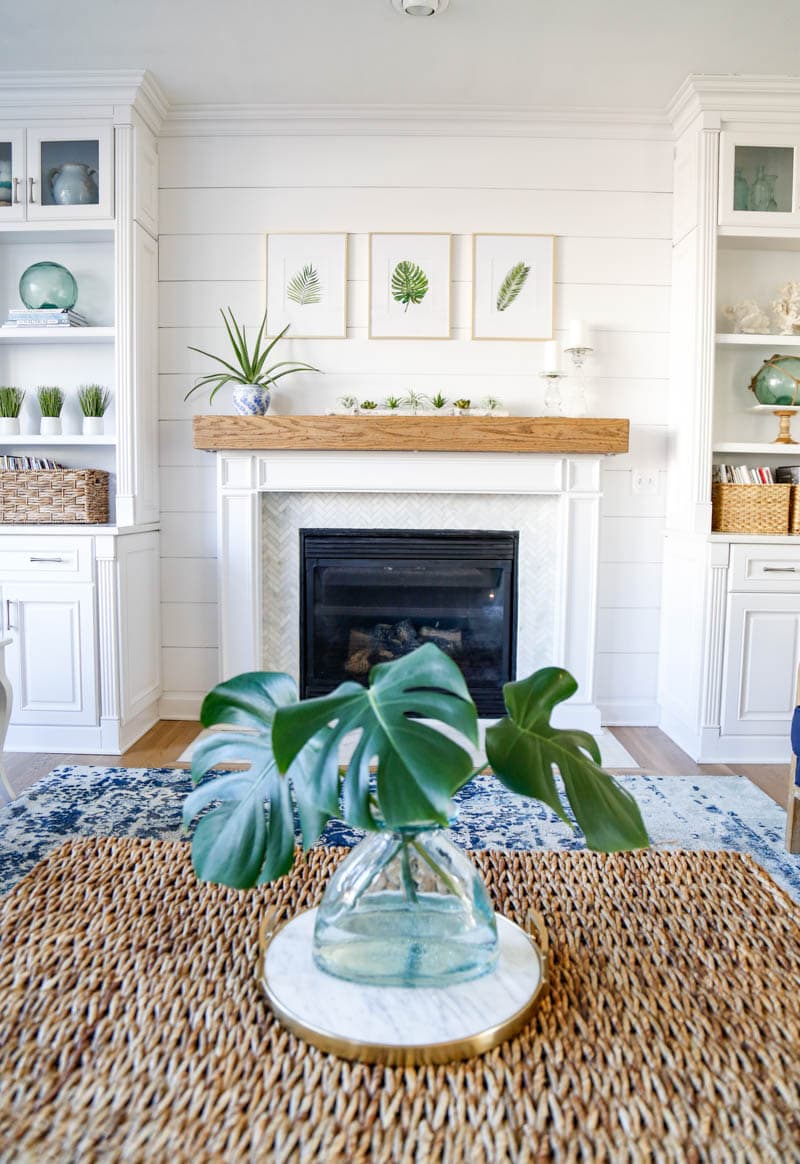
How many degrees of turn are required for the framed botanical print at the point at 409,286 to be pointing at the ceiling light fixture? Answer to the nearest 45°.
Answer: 0° — it already faces it

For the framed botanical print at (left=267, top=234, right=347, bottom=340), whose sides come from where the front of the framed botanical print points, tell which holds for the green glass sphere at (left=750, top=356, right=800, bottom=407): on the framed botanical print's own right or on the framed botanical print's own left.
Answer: on the framed botanical print's own left

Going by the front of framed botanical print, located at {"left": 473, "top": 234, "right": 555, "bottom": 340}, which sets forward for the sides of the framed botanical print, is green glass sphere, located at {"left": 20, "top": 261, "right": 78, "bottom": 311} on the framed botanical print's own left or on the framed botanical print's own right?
on the framed botanical print's own right

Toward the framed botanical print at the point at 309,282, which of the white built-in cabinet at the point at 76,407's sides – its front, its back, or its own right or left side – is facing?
left

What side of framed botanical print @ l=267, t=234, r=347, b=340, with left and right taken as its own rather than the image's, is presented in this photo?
front

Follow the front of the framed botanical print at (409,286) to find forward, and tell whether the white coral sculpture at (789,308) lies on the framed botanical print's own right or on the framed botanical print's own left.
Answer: on the framed botanical print's own left

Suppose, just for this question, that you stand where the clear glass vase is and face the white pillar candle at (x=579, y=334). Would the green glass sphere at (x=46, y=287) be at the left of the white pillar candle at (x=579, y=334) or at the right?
left

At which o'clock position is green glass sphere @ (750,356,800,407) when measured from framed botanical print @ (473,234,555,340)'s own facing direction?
The green glass sphere is roughly at 9 o'clock from the framed botanical print.

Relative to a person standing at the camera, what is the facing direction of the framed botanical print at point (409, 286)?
facing the viewer

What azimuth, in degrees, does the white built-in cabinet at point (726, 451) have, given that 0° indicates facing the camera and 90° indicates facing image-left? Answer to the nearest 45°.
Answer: approximately 0°

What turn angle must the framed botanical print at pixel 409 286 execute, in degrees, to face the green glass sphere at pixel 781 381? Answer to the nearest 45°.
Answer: approximately 90° to its left

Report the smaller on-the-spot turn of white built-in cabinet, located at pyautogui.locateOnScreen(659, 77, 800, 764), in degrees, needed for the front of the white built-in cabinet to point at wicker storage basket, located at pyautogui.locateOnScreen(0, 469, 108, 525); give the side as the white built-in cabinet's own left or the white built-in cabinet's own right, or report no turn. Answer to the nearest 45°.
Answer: approximately 90° to the white built-in cabinet's own right

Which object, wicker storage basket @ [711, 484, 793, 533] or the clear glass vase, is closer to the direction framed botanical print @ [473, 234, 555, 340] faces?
the clear glass vase
